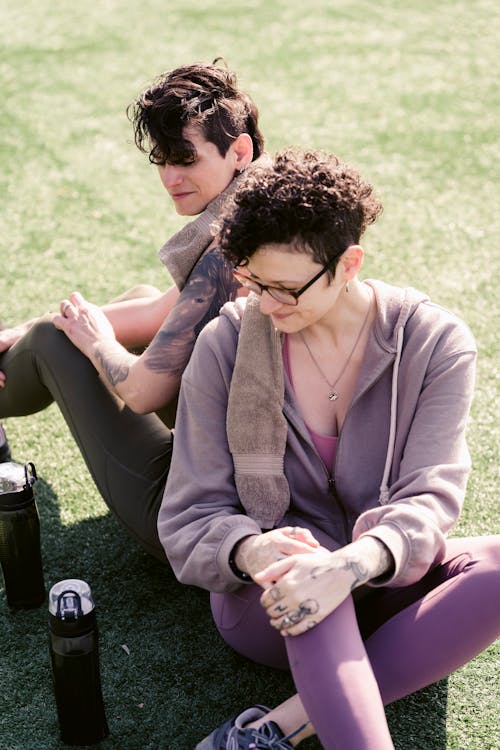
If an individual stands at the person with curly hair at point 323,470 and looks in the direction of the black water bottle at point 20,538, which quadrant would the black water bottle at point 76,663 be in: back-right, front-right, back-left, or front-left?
front-left

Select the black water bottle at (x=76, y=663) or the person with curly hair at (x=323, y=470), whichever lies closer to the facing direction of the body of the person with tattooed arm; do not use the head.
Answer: the black water bottle

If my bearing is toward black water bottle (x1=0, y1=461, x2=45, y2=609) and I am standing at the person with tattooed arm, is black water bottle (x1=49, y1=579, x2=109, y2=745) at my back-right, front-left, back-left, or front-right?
front-left

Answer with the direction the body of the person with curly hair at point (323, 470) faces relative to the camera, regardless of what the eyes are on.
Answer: toward the camera

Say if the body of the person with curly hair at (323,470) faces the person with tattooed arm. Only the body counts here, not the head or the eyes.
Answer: no

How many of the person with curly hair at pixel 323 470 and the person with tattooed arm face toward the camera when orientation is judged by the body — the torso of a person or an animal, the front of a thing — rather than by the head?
1

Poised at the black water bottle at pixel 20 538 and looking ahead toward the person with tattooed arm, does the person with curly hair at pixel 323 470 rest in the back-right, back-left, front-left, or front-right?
front-right

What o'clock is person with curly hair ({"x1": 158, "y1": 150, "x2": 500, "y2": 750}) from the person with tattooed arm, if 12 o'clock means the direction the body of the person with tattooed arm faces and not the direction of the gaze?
The person with curly hair is roughly at 8 o'clock from the person with tattooed arm.

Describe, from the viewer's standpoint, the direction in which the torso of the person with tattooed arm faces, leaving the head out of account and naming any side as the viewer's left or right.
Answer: facing to the left of the viewer

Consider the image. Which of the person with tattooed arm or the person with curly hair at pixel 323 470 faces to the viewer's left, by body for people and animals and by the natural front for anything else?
the person with tattooed arm

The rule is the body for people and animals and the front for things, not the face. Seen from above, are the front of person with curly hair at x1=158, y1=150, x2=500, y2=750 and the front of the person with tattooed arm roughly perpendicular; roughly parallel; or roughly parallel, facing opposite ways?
roughly perpendicular

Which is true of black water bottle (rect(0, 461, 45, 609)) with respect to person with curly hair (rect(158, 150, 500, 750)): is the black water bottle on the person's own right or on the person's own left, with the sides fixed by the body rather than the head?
on the person's own right

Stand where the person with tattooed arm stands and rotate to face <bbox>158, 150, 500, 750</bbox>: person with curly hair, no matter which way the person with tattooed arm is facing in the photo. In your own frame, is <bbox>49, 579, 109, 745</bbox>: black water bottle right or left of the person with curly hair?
right

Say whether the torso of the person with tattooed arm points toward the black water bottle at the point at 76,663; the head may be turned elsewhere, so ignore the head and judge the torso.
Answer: no

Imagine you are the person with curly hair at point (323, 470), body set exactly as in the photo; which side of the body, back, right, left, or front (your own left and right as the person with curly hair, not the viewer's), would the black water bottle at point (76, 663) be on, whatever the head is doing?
right

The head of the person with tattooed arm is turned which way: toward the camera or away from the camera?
toward the camera
